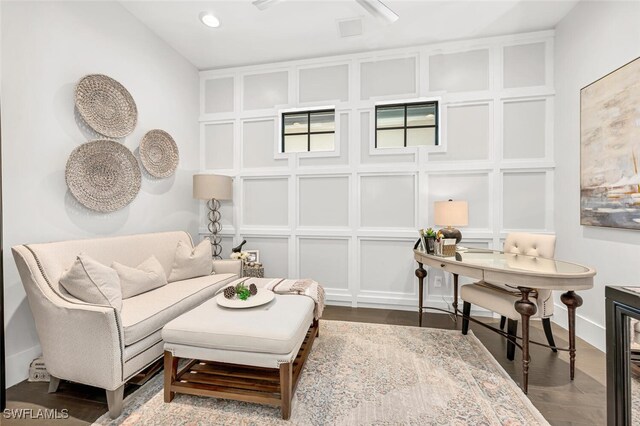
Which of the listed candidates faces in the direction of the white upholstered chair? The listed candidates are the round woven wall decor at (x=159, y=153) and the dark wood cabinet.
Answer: the round woven wall decor

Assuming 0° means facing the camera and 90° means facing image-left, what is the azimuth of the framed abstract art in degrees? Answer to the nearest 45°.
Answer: approximately 45°

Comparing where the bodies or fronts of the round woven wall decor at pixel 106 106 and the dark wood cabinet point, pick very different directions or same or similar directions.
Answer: very different directions

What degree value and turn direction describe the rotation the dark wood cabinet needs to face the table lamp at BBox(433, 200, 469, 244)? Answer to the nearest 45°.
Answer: approximately 90° to its right

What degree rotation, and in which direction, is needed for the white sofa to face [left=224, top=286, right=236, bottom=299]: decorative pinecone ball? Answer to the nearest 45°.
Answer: approximately 45° to its left

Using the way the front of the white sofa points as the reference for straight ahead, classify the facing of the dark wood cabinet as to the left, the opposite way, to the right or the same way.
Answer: the opposite way

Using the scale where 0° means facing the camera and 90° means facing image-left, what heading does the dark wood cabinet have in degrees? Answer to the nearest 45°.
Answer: approximately 45°

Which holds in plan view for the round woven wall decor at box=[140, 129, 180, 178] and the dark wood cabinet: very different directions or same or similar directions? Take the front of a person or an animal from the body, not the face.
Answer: very different directions
